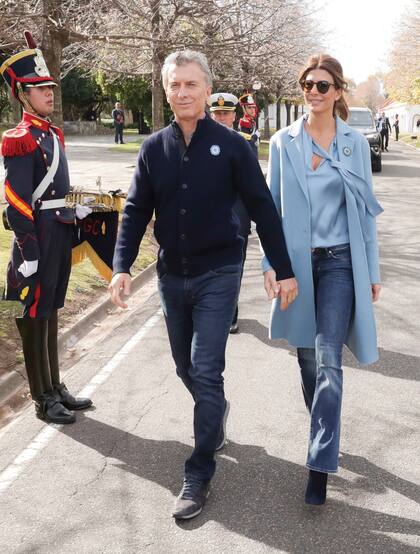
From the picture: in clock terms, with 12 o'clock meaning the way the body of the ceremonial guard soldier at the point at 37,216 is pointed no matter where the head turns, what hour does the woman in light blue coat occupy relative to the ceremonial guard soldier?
The woman in light blue coat is roughly at 12 o'clock from the ceremonial guard soldier.

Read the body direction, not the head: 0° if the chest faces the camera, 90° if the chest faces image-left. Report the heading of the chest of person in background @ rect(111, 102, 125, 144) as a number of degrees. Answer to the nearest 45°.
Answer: approximately 0°

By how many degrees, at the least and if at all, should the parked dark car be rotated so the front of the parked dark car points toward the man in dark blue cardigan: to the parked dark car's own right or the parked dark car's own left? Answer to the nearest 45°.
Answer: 0° — it already faces them

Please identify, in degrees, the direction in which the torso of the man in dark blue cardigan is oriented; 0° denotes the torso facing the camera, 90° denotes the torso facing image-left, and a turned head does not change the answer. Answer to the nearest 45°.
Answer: approximately 0°

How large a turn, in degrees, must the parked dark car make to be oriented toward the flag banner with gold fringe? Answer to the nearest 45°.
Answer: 0° — it already faces it

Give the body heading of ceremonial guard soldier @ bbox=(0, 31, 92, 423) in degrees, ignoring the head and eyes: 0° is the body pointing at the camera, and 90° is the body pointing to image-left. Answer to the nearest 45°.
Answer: approximately 315°

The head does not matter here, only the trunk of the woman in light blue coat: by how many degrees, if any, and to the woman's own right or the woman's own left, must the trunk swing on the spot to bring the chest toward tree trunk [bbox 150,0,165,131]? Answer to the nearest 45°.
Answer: approximately 180°

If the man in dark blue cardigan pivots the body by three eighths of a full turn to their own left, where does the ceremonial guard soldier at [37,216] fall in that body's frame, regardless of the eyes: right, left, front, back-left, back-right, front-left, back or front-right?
left
